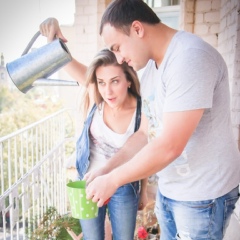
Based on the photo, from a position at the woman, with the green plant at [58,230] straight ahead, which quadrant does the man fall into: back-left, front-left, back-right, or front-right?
back-left

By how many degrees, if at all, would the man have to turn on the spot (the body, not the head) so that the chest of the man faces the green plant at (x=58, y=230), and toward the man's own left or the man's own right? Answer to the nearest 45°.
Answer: approximately 45° to the man's own right

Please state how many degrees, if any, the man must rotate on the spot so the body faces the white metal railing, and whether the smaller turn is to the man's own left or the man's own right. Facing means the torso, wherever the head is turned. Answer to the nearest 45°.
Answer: approximately 45° to the man's own right

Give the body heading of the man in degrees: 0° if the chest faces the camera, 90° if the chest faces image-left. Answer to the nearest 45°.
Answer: approximately 90°

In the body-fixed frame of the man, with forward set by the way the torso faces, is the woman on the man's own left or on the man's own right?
on the man's own right

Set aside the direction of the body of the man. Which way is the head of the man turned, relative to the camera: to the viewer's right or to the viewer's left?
to the viewer's left
